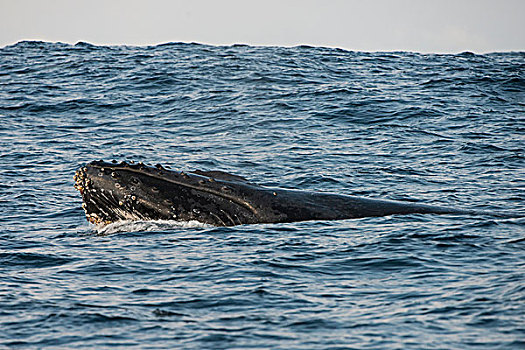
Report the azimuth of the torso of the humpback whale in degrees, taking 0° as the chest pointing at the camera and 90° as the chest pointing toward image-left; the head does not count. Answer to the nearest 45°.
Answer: approximately 90°
